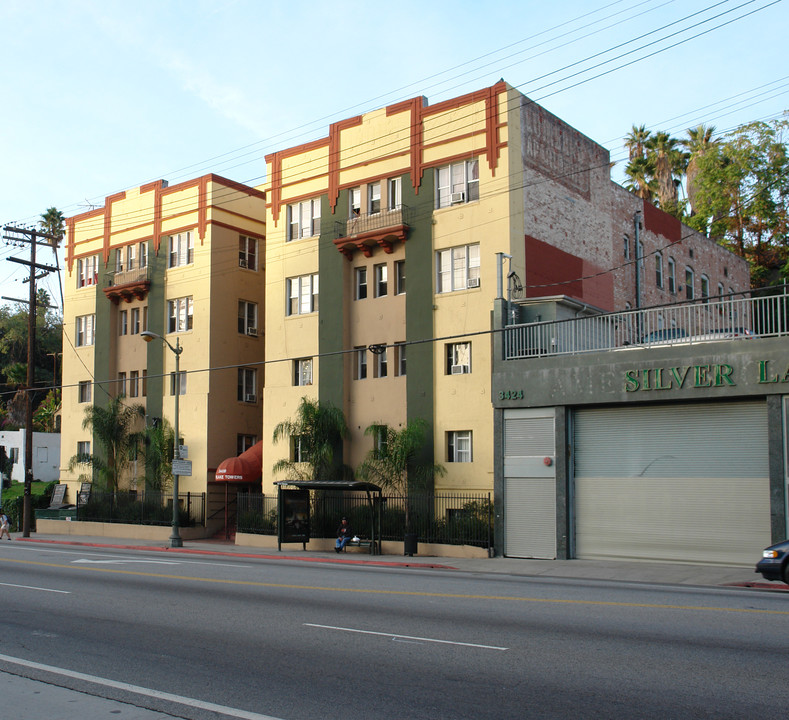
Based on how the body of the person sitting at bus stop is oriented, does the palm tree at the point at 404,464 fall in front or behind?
behind

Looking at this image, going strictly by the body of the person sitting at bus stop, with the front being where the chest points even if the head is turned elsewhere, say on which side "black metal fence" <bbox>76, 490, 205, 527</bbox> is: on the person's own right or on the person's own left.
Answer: on the person's own right

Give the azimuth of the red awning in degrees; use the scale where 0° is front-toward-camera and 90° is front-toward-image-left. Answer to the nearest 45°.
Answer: approximately 45°

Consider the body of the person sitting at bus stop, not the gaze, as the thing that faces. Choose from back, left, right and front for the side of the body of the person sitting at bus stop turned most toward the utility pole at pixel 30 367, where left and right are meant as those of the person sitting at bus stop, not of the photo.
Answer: right

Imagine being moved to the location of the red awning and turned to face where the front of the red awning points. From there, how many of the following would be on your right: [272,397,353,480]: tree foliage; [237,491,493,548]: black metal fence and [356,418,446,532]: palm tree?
0

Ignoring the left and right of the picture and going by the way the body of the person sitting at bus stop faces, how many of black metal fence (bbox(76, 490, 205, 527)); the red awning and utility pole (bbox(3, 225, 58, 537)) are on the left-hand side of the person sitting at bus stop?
0

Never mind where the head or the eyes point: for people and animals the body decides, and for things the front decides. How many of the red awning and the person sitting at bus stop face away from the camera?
0

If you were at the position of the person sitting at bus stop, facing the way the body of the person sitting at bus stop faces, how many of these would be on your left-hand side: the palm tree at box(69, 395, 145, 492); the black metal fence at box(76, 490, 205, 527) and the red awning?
0

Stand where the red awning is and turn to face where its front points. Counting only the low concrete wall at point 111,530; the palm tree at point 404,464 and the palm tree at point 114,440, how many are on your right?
2

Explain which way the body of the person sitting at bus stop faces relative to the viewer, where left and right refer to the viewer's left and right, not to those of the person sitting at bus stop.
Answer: facing the viewer and to the left of the viewer

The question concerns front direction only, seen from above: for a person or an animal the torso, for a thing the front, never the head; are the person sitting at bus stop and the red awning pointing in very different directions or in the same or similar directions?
same or similar directions

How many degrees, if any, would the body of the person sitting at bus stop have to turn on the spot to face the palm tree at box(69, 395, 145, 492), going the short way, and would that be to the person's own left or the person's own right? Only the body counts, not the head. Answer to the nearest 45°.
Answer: approximately 90° to the person's own right

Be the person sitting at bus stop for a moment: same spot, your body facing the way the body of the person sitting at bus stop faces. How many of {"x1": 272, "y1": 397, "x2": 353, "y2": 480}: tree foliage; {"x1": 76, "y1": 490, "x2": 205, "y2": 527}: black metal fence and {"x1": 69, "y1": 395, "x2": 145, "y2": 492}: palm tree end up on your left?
0

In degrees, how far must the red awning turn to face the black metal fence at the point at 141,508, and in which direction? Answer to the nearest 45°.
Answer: approximately 90° to its right
